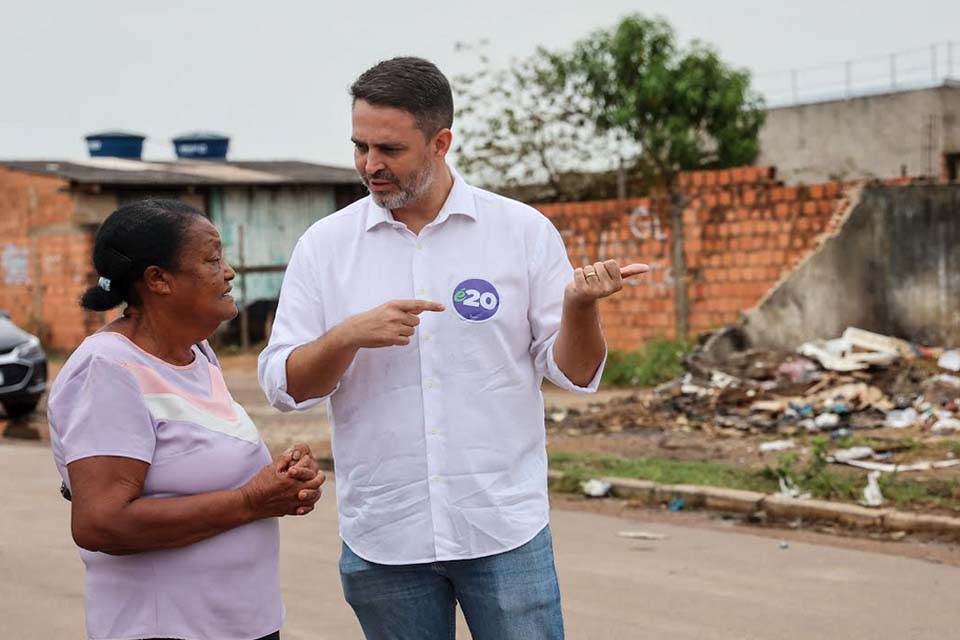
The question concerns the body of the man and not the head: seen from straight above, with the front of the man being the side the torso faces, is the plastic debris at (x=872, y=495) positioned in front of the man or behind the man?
behind

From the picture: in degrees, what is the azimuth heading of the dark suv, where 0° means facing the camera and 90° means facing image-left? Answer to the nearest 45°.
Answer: approximately 315°

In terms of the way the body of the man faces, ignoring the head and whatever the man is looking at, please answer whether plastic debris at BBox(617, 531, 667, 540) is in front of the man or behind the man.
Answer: behind

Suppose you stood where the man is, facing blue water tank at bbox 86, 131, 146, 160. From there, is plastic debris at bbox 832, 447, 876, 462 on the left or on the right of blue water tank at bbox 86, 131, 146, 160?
right

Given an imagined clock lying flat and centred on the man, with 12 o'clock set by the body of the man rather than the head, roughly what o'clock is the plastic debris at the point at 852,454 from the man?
The plastic debris is roughly at 7 o'clock from the man.

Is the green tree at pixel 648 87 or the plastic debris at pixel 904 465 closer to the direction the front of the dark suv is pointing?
the plastic debris

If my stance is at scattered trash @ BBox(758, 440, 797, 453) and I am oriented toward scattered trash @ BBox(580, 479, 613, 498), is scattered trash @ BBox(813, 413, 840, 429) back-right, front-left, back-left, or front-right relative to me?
back-right

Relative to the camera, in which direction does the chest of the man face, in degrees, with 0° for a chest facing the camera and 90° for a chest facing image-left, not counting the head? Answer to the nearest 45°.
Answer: approximately 0°
